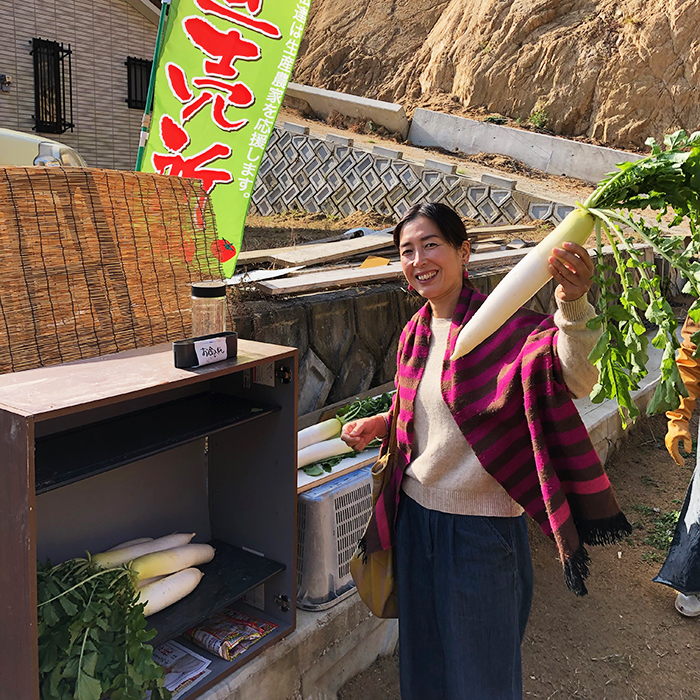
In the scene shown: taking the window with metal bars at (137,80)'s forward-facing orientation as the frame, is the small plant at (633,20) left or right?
on its left

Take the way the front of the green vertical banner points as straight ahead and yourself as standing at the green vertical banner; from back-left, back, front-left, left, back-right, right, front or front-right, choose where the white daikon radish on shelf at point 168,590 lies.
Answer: front

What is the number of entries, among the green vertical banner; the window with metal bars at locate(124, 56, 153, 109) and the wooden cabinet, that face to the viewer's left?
0

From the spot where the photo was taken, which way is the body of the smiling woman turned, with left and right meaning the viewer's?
facing the viewer and to the left of the viewer

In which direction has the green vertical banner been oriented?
toward the camera

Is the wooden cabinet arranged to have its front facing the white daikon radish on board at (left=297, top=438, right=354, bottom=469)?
no

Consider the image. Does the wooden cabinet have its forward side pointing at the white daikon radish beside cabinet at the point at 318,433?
no

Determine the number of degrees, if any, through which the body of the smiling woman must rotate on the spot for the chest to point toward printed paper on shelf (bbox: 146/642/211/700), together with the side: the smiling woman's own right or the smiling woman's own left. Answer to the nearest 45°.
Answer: approximately 45° to the smiling woman's own right

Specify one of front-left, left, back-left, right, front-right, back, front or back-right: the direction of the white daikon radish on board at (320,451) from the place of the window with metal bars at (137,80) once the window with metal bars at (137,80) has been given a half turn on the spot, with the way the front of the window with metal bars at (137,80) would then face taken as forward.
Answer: back-left

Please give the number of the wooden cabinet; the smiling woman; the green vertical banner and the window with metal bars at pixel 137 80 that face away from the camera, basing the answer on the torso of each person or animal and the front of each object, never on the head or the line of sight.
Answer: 0

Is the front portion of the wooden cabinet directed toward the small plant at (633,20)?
no

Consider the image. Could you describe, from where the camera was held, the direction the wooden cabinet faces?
facing the viewer and to the right of the viewer

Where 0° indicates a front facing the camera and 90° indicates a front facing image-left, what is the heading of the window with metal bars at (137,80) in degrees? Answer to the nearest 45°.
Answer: approximately 315°
